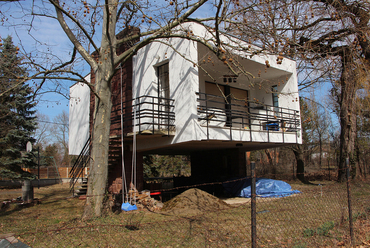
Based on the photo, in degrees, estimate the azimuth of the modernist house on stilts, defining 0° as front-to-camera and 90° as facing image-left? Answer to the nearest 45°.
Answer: approximately 315°

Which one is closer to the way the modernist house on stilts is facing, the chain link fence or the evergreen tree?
the chain link fence

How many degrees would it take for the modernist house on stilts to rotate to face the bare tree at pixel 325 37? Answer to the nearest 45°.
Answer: approximately 45° to its left

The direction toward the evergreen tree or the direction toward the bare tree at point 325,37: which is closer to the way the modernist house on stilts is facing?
the bare tree
